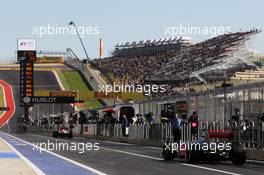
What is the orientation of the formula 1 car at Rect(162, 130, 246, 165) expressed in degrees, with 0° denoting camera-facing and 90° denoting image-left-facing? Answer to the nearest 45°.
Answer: approximately 135°

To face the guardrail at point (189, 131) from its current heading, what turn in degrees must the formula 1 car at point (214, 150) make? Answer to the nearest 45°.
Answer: approximately 45° to its right
